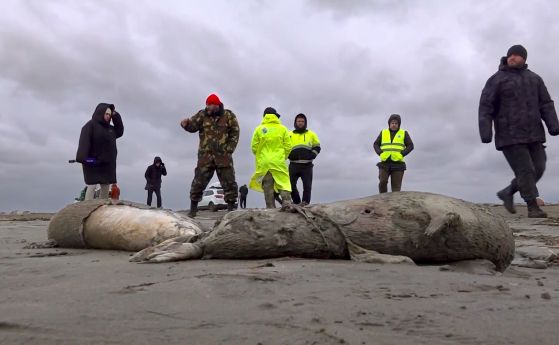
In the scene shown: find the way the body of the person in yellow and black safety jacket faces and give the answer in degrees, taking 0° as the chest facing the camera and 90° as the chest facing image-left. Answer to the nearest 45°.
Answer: approximately 0°

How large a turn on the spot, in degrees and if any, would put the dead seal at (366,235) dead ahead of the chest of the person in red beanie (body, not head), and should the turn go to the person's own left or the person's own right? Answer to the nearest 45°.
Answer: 0° — they already face it

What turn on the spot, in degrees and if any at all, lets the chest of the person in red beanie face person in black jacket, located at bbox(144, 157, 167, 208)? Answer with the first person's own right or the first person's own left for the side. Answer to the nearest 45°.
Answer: approximately 180°

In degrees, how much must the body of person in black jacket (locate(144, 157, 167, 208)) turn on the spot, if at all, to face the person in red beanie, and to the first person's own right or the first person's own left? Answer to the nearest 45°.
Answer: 0° — they already face them

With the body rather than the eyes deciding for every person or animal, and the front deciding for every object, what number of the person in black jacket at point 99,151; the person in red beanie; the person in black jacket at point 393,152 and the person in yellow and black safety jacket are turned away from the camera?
0

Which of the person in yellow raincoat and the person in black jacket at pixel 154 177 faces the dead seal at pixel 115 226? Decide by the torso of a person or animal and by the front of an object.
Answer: the person in black jacket

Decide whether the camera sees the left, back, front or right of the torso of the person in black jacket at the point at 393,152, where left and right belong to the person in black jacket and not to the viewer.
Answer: front

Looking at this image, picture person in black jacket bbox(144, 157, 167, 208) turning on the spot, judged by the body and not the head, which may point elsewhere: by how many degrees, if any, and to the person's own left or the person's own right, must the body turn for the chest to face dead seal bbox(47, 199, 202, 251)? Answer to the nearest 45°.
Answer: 0° — they already face it

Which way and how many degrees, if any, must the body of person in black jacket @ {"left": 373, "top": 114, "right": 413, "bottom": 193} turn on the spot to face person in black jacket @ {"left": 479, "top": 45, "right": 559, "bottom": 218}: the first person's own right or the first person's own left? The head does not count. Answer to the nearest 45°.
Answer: approximately 45° to the first person's own left

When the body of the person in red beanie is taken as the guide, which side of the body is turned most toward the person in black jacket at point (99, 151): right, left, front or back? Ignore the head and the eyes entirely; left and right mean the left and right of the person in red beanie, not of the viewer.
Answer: right
